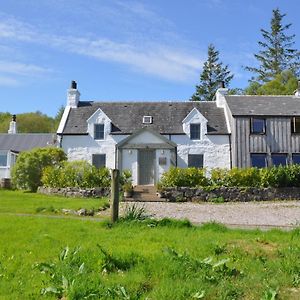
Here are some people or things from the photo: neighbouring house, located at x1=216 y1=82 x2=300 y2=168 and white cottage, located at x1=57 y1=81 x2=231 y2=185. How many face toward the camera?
2

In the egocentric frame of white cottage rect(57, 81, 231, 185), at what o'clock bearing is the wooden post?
The wooden post is roughly at 12 o'clock from the white cottage.

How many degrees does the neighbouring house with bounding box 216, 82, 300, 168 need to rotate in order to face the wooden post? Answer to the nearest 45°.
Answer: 0° — it already faces it

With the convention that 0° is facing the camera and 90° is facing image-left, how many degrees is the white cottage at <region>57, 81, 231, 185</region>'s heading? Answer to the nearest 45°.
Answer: approximately 0°

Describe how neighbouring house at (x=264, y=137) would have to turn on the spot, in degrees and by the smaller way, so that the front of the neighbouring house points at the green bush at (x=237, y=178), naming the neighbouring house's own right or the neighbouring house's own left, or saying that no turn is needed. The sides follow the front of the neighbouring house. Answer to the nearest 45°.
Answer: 0° — it already faces it

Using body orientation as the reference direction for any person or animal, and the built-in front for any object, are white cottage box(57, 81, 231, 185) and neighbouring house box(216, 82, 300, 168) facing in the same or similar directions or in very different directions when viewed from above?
same or similar directions

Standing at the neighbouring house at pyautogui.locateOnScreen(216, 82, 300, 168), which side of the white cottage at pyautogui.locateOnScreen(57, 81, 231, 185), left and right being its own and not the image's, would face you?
left

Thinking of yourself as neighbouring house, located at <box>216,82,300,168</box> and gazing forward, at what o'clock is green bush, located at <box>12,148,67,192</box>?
The green bush is roughly at 2 o'clock from the neighbouring house.

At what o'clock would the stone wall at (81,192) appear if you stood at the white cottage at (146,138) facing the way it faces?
The stone wall is roughly at 1 o'clock from the white cottage.

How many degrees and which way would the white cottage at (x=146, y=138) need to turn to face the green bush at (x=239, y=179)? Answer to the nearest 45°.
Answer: approximately 45° to its left

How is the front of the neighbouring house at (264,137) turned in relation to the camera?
facing the viewer

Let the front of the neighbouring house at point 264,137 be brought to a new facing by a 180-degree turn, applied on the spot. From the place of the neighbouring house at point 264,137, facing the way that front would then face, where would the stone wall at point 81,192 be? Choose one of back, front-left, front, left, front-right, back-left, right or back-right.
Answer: back-left

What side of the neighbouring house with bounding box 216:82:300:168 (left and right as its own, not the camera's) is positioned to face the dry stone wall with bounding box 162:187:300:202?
front
